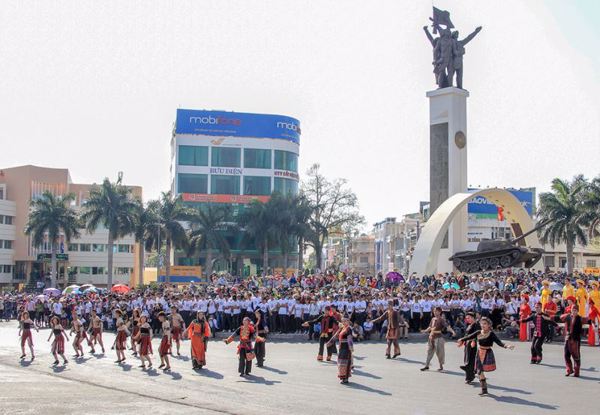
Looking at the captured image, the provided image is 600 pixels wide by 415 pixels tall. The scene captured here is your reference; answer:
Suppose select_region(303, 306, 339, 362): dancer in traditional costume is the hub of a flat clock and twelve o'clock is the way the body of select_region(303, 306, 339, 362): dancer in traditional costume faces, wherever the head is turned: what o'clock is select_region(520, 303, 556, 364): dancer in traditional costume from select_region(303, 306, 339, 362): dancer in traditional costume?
select_region(520, 303, 556, 364): dancer in traditional costume is roughly at 8 o'clock from select_region(303, 306, 339, 362): dancer in traditional costume.

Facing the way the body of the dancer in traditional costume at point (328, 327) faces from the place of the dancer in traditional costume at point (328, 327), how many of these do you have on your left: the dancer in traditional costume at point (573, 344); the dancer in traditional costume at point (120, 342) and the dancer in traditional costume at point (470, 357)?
2

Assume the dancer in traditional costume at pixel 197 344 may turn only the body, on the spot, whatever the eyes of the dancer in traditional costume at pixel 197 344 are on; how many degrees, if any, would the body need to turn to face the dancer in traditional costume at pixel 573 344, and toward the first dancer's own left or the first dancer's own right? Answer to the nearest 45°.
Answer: approximately 90° to the first dancer's own left

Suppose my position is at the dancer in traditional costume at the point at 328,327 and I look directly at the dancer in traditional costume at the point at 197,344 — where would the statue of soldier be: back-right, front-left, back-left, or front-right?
back-right

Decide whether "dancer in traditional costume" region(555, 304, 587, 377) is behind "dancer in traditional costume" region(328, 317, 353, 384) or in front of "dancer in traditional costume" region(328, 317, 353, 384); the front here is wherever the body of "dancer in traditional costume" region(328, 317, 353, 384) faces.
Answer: behind

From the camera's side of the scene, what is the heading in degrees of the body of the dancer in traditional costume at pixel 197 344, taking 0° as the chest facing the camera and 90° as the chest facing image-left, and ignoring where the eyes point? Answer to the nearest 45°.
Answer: approximately 0°

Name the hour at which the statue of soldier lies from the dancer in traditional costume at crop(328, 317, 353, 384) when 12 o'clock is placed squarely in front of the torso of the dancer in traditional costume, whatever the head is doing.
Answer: The statue of soldier is roughly at 5 o'clock from the dancer in traditional costume.

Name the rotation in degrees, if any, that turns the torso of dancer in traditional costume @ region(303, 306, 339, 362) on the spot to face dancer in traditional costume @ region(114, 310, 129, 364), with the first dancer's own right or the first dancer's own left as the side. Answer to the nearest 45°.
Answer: approximately 45° to the first dancer's own right

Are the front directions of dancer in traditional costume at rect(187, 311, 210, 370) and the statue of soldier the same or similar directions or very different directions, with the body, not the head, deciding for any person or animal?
same or similar directions

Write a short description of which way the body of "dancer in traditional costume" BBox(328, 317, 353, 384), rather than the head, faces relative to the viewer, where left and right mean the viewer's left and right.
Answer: facing the viewer and to the left of the viewer

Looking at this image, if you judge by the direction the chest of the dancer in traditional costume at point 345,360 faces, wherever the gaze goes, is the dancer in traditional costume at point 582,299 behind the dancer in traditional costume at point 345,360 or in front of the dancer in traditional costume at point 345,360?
behind
